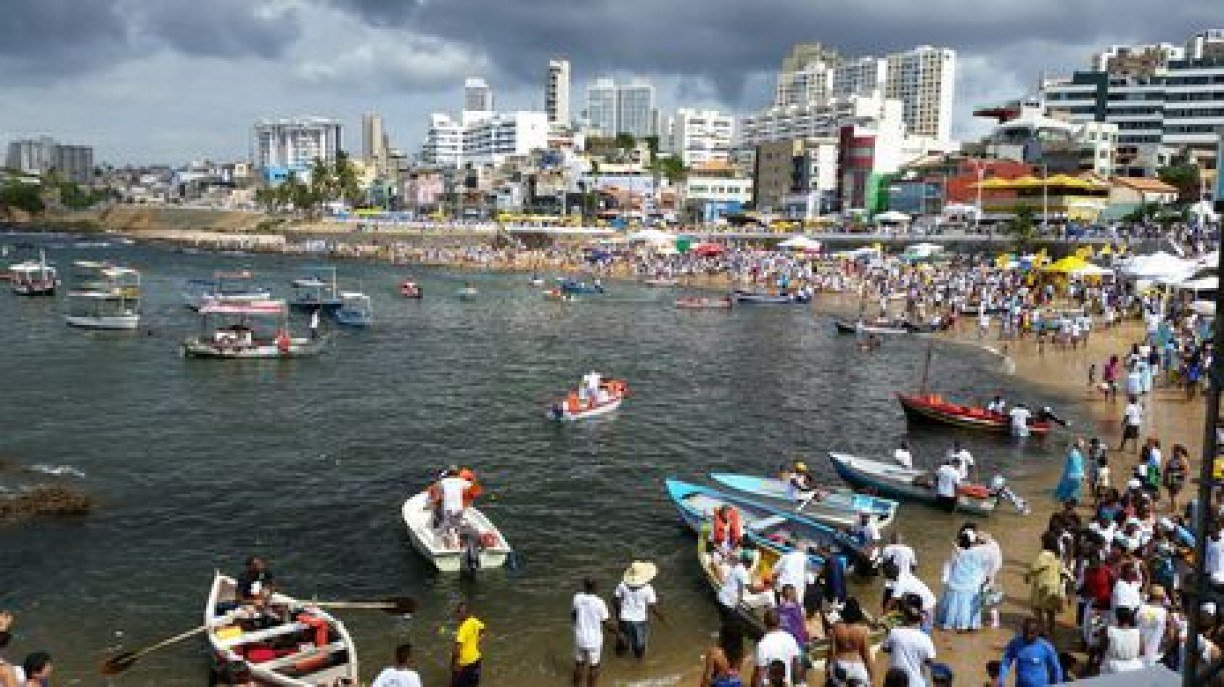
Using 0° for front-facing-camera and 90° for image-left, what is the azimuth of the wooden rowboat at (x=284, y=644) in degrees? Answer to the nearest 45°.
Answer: approximately 135°

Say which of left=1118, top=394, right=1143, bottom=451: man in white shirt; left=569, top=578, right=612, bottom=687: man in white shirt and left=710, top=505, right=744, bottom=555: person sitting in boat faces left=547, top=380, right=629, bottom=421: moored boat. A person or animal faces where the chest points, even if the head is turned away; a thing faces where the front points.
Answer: left=569, top=578, right=612, bottom=687: man in white shirt

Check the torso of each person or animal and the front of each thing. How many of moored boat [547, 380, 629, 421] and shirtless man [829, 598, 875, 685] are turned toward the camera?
0

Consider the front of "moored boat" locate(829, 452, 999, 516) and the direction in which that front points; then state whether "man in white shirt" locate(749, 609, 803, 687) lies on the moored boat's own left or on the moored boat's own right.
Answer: on the moored boat's own left

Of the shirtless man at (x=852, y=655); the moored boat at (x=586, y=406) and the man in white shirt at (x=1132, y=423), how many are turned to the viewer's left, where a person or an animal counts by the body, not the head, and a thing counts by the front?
0

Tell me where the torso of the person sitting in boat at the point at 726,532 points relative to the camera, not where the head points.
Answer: toward the camera

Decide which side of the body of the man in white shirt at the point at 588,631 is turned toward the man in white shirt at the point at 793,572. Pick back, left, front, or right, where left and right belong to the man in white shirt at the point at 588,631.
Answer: right

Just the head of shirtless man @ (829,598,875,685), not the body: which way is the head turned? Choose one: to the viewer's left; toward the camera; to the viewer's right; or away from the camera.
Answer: away from the camera

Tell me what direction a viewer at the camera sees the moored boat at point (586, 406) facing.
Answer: facing away from the viewer and to the right of the viewer

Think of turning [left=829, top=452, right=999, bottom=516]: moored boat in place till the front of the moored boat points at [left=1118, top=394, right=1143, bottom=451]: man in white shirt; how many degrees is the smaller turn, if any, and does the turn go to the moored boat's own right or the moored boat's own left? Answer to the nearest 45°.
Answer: approximately 90° to the moored boat's own right

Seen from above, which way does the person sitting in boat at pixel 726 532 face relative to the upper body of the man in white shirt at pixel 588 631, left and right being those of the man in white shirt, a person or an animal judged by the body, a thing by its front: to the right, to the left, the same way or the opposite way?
the opposite way

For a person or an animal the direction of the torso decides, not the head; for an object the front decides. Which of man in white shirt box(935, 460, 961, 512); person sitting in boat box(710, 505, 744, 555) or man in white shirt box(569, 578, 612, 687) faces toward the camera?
the person sitting in boat

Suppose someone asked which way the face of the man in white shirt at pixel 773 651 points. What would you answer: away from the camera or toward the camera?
away from the camera
